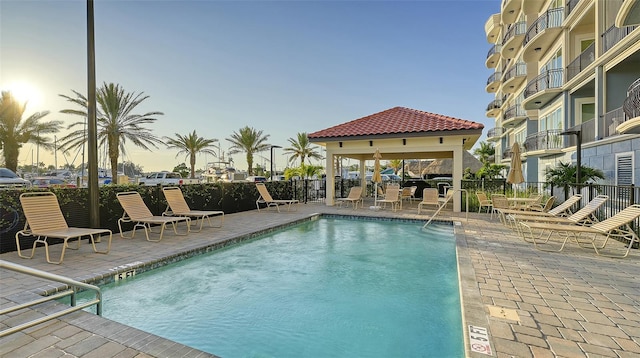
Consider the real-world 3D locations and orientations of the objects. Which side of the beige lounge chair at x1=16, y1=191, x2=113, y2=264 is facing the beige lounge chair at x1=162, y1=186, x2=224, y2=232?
left

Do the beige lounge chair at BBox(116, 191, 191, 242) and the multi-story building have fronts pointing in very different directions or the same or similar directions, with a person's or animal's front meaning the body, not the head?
very different directions

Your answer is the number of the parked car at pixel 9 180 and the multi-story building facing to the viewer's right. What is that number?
1

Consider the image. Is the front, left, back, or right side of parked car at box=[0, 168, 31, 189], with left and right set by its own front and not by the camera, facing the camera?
right

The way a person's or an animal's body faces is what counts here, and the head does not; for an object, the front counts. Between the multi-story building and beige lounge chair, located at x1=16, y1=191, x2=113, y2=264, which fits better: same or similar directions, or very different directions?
very different directions

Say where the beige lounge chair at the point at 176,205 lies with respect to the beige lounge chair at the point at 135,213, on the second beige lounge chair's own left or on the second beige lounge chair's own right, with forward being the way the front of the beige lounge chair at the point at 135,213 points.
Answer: on the second beige lounge chair's own left

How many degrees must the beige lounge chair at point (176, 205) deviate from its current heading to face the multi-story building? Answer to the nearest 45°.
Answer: approximately 45° to its left

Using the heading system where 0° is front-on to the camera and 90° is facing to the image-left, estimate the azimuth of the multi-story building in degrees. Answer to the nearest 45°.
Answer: approximately 45°
